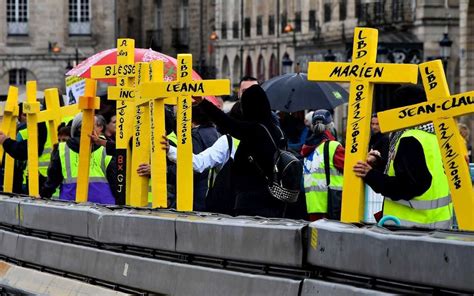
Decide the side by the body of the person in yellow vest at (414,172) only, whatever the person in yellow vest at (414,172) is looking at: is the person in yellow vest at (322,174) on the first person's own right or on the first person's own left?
on the first person's own right

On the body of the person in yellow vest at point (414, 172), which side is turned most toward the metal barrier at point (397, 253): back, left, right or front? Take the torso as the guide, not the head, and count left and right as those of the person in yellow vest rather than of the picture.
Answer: left

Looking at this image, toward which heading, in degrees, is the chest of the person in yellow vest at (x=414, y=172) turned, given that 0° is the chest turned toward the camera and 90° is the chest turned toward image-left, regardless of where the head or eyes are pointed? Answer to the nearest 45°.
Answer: approximately 90°

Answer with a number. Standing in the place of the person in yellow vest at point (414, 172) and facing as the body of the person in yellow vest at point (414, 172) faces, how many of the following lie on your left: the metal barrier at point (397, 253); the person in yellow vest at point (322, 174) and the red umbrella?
1
